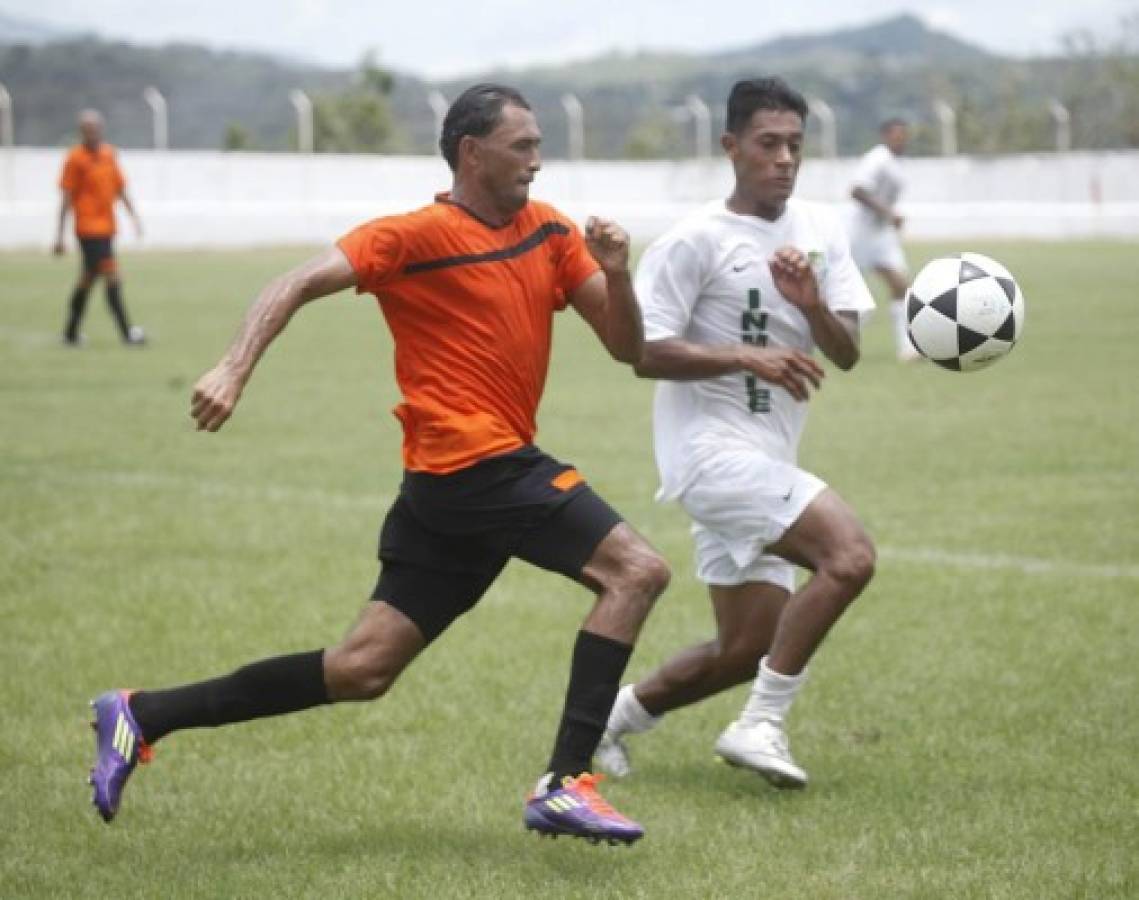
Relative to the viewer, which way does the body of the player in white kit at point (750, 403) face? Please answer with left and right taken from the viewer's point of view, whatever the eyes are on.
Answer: facing the viewer and to the right of the viewer

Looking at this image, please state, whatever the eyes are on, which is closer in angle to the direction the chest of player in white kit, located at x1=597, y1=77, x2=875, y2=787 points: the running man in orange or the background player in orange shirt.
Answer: the running man in orange

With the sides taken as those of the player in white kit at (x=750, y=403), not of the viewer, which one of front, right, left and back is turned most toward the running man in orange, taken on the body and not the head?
right

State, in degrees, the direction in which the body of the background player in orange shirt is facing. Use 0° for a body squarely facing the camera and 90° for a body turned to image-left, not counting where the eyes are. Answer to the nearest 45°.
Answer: approximately 315°

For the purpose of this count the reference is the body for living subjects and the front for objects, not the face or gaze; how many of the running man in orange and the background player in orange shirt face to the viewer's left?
0

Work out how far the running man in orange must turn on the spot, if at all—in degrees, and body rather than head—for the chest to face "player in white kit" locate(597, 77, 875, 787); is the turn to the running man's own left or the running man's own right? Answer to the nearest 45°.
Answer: approximately 90° to the running man's own left

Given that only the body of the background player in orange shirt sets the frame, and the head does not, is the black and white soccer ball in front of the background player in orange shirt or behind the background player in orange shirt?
in front

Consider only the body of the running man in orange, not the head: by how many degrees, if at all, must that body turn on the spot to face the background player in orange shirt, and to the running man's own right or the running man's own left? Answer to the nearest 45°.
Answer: approximately 135° to the running man's own left

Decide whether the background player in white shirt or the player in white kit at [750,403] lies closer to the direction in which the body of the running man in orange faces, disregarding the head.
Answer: the player in white kit

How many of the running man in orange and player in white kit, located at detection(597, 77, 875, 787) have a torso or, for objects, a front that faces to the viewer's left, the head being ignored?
0

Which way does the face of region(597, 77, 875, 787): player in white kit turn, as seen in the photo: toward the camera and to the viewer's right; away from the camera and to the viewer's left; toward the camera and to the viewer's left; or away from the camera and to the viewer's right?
toward the camera and to the viewer's right

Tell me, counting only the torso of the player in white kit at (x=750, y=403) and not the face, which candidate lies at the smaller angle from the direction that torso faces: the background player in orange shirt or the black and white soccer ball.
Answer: the black and white soccer ball
